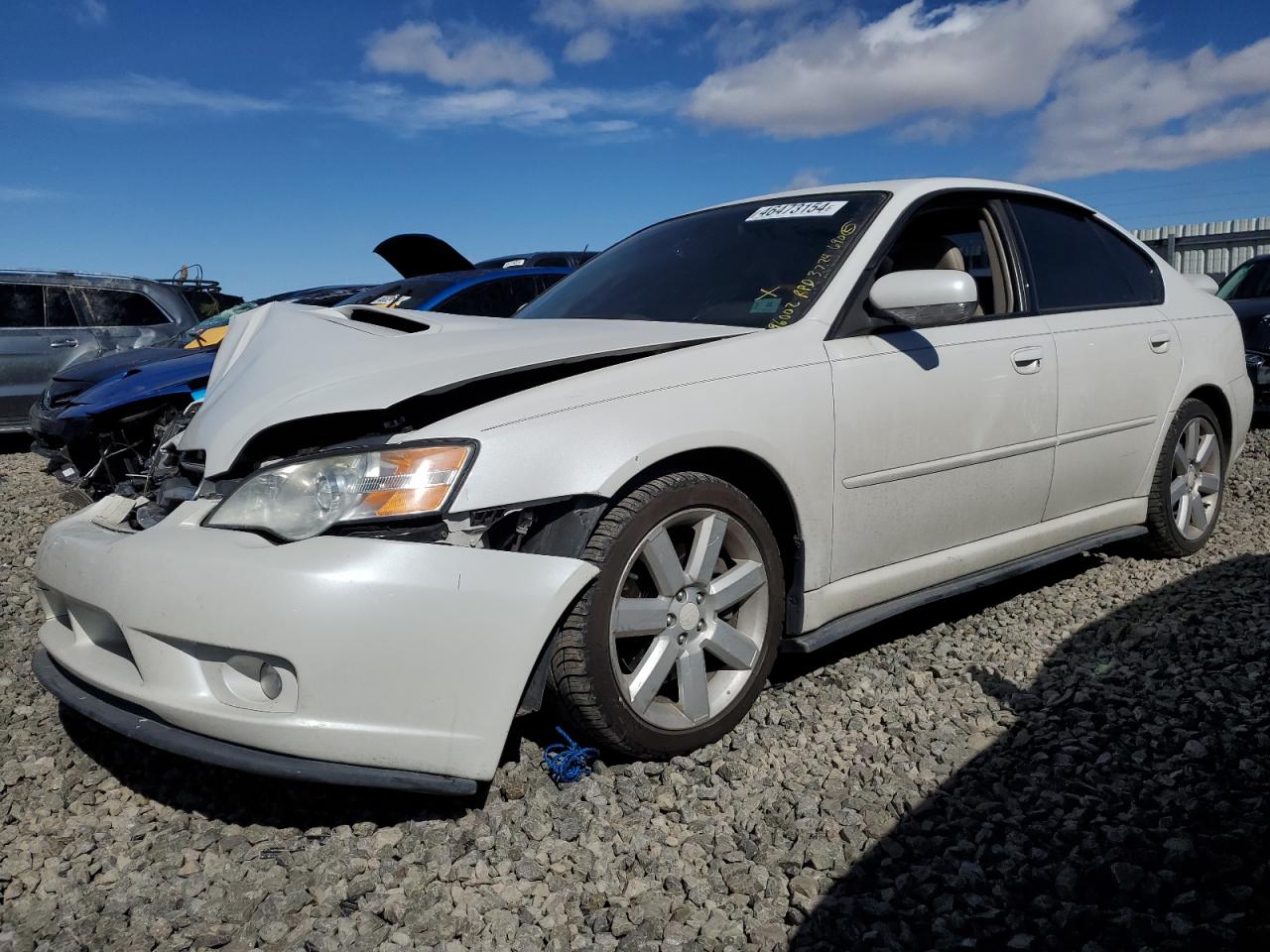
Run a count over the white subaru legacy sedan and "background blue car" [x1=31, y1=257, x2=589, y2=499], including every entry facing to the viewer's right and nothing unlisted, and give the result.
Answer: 0

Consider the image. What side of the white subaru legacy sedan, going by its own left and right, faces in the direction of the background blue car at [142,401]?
right

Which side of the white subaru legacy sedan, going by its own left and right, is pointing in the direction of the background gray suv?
right

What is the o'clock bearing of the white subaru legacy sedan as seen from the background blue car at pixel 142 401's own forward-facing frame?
The white subaru legacy sedan is roughly at 10 o'clock from the background blue car.
